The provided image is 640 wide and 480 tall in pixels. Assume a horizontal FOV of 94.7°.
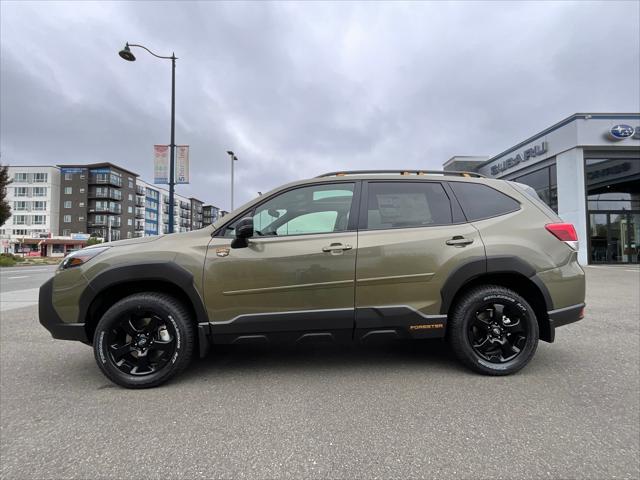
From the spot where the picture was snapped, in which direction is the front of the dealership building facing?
facing the viewer

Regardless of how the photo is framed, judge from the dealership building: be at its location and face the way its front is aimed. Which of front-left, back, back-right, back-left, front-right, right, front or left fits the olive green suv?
front

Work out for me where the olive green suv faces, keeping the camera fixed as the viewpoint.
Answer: facing to the left of the viewer

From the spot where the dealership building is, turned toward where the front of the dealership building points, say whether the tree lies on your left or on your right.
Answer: on your right

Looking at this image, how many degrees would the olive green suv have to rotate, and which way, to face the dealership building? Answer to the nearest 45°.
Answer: approximately 135° to its right

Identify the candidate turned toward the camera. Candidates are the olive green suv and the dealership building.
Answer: the dealership building

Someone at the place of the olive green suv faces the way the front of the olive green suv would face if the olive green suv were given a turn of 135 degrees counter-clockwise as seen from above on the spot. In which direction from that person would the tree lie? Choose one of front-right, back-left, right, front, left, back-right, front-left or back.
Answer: back
